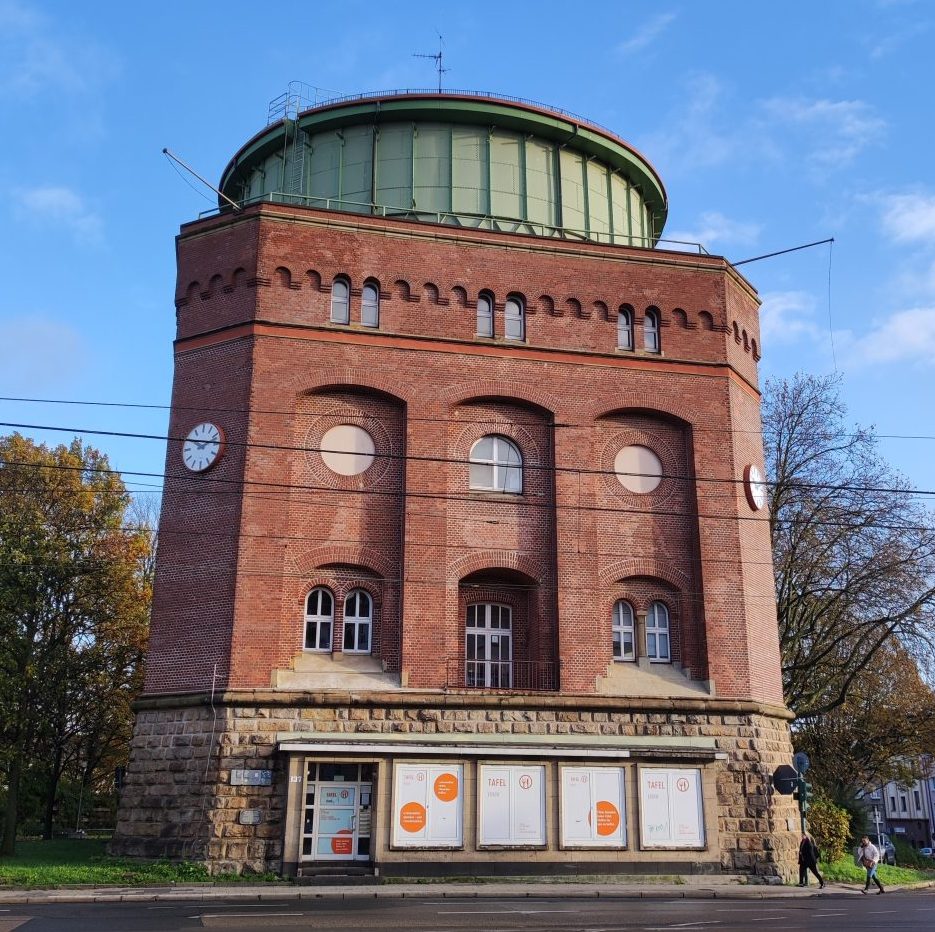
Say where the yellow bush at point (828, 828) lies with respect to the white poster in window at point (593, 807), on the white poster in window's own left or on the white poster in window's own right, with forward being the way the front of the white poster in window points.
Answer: on the white poster in window's own left

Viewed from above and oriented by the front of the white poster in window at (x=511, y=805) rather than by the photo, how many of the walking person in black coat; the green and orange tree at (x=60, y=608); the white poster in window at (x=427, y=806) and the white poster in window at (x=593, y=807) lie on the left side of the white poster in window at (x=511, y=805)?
2

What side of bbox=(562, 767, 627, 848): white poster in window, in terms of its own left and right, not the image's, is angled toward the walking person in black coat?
left

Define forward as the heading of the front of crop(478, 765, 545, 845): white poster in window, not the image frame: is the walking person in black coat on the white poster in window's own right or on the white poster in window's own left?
on the white poster in window's own left

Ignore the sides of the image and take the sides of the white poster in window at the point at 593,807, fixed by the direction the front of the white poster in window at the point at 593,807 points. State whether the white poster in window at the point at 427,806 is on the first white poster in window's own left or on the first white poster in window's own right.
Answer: on the first white poster in window's own right

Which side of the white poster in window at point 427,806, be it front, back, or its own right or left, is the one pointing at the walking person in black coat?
left

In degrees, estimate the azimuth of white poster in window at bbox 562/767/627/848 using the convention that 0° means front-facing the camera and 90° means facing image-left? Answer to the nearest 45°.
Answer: approximately 0°

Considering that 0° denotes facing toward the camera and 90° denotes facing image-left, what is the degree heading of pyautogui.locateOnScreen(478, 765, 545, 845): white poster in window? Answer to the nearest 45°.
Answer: approximately 0°

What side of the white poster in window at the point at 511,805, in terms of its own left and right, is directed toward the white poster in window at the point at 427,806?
right

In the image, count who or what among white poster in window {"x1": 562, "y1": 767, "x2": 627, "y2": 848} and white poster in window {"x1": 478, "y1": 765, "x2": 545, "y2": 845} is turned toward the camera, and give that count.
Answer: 2
